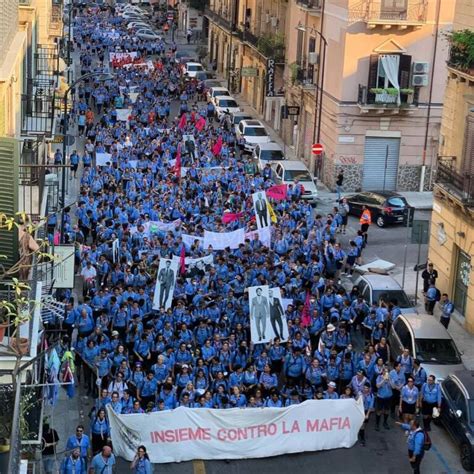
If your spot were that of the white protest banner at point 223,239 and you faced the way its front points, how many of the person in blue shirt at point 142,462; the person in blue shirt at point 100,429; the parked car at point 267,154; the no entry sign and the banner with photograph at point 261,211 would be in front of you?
2

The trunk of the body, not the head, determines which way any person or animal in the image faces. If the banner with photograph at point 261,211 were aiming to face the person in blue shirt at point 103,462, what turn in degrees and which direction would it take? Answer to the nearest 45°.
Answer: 0° — it already faces them

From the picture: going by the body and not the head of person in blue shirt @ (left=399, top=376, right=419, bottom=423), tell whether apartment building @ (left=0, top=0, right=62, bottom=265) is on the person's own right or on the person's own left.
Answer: on the person's own right

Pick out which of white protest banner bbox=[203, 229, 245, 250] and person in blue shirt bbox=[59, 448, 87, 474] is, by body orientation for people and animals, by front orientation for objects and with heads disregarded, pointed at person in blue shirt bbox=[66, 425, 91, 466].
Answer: the white protest banner

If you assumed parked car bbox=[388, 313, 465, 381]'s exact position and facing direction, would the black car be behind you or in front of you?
behind

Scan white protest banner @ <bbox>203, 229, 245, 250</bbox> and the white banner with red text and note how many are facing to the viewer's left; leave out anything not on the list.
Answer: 0

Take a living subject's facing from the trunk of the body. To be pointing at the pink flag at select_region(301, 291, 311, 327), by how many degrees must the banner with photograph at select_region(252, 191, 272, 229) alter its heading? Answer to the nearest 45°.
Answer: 0° — it already faces it

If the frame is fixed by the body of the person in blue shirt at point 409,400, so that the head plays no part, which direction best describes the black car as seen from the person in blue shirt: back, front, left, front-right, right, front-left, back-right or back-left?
back

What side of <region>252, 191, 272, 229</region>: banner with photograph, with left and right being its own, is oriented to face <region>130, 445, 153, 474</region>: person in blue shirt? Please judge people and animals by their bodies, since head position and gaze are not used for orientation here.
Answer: front

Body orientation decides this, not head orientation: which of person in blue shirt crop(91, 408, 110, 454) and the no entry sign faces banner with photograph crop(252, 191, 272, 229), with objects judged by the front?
the no entry sign
